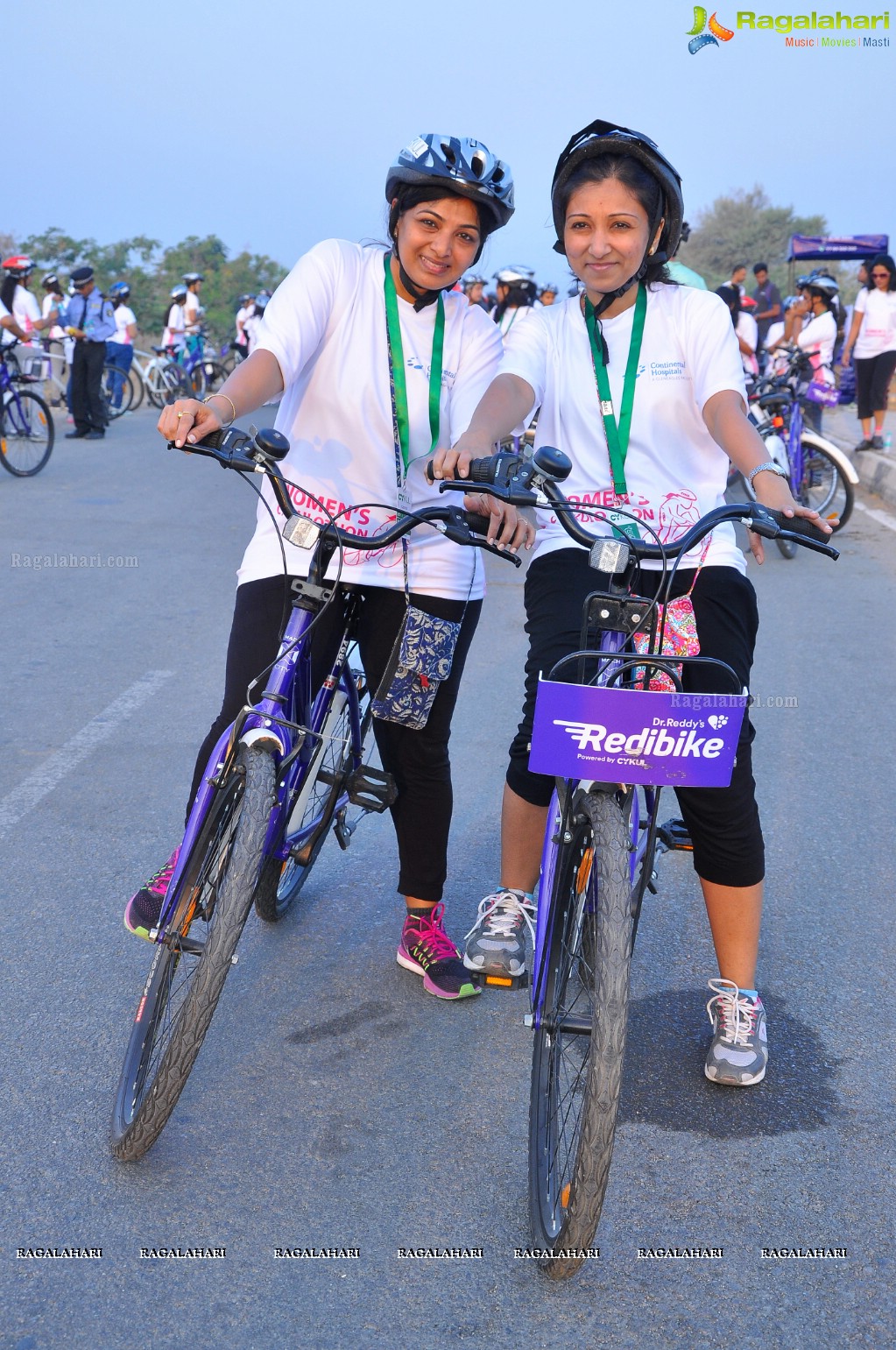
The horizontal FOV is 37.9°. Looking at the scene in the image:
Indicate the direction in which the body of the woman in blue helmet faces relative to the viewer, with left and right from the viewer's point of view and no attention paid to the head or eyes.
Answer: facing the viewer

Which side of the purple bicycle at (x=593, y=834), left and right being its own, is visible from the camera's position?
front

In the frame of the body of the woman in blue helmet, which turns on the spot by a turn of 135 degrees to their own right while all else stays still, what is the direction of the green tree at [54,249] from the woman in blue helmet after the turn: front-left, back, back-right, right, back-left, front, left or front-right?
front-right

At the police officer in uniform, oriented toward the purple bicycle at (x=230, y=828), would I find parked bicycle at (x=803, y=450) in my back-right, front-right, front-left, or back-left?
front-left

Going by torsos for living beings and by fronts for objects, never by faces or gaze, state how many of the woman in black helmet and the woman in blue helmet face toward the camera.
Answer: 2

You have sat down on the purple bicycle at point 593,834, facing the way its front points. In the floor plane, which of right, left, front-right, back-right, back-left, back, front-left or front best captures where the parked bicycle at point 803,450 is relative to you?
back

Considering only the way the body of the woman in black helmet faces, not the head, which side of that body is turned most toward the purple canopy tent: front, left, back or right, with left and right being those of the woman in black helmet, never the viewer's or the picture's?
back

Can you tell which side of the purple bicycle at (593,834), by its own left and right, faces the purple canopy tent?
back
